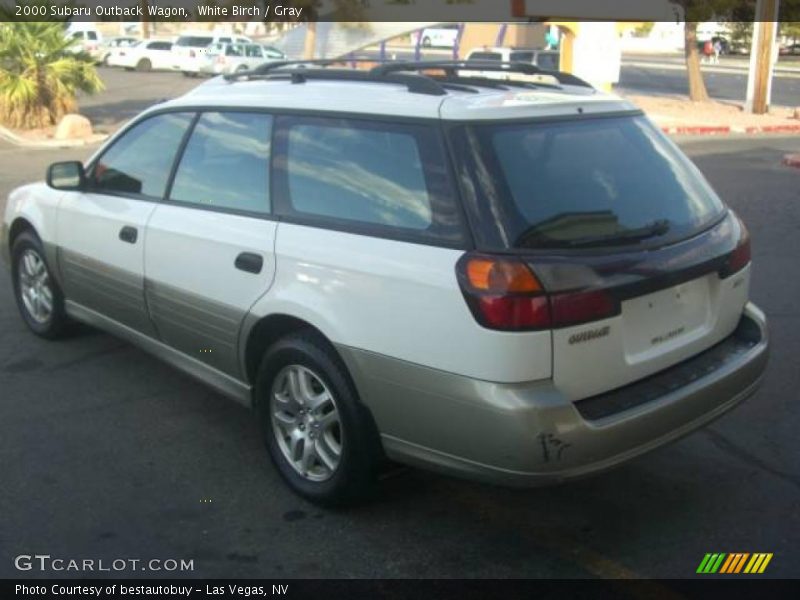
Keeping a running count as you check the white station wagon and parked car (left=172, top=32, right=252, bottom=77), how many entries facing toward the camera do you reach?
0

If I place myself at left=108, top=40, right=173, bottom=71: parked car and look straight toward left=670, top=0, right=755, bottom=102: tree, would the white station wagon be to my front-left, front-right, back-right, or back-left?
front-right

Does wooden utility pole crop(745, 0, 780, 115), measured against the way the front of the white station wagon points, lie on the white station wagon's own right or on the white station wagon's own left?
on the white station wagon's own right

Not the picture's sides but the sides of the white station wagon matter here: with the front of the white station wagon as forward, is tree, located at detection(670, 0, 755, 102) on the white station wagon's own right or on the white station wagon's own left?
on the white station wagon's own right

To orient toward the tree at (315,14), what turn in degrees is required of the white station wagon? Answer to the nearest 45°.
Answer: approximately 45° to its right

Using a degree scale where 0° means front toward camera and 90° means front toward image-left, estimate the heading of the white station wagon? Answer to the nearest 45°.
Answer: approximately 135°

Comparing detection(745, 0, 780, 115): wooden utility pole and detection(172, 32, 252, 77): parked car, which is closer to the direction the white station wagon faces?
the parked car
